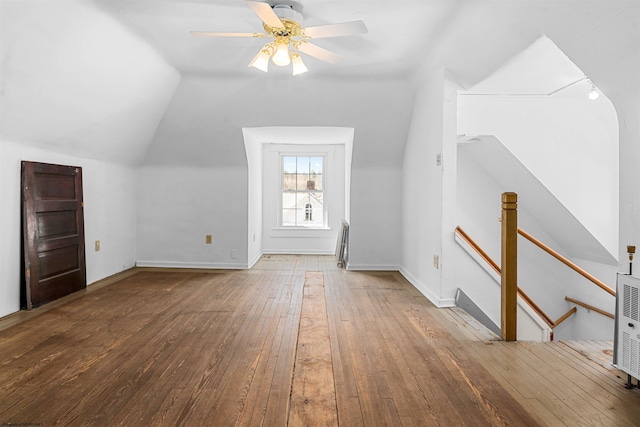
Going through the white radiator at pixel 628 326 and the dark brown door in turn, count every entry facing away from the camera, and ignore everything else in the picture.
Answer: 0

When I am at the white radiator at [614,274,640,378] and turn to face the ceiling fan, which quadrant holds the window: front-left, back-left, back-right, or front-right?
front-right

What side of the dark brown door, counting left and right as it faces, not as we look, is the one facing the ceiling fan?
front

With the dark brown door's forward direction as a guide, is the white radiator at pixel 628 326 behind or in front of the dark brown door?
in front

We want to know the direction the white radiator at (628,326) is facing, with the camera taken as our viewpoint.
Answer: facing the viewer and to the left of the viewer

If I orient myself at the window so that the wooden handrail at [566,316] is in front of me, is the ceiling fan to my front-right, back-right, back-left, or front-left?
front-right

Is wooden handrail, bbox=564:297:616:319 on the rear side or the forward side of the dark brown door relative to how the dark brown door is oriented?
on the forward side

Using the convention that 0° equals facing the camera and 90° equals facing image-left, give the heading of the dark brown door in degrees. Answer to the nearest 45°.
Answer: approximately 315°

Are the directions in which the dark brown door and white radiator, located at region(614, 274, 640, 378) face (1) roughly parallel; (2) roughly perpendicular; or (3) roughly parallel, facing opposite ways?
roughly parallel, facing opposite ways
